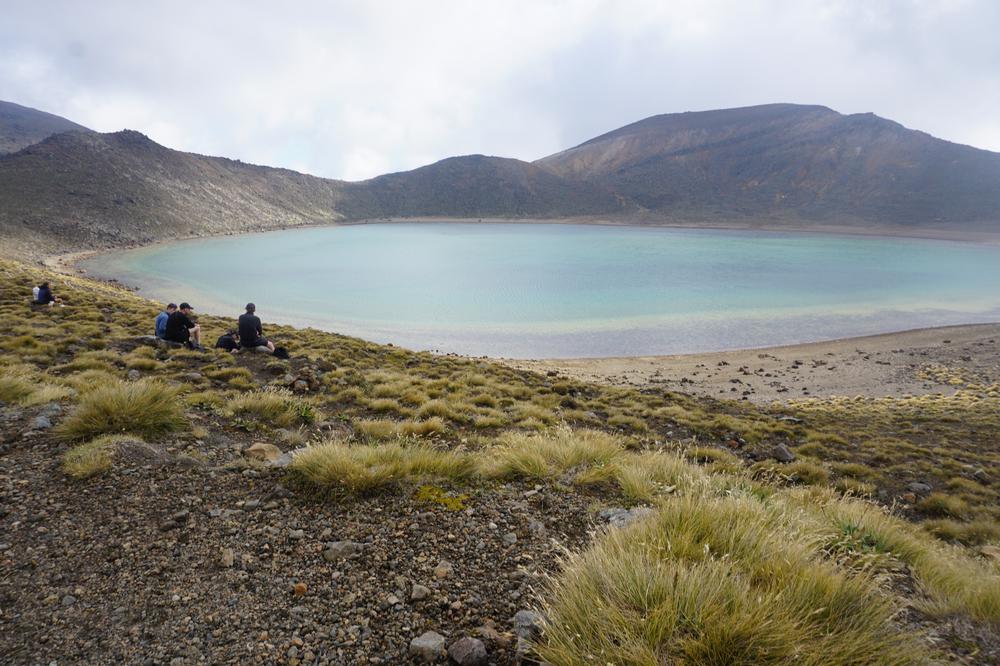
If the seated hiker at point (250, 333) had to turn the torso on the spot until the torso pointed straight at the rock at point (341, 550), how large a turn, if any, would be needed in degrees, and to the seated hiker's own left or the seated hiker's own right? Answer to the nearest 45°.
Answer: approximately 135° to the seated hiker's own right

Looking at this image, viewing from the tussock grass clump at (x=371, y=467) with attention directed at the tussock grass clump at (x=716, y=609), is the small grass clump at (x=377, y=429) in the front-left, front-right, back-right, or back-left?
back-left

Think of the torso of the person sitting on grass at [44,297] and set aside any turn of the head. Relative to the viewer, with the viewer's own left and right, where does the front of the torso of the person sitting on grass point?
facing away from the viewer and to the right of the viewer

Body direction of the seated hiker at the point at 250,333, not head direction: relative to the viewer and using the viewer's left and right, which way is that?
facing away from the viewer and to the right of the viewer

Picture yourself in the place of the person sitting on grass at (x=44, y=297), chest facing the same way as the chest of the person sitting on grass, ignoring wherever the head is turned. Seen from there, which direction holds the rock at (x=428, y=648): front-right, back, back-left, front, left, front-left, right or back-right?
back-right

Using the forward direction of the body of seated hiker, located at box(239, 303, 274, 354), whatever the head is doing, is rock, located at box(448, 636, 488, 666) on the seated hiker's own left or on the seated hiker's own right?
on the seated hiker's own right

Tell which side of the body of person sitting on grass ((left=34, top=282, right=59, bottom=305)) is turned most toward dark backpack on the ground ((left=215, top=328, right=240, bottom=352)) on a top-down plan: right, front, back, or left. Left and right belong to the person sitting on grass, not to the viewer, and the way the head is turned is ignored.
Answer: right
